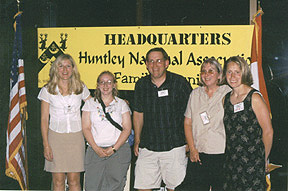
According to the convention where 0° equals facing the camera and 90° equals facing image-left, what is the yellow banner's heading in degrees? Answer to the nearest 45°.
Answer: approximately 0°

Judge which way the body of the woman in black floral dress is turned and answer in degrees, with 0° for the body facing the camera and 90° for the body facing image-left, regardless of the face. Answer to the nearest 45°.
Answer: approximately 45°

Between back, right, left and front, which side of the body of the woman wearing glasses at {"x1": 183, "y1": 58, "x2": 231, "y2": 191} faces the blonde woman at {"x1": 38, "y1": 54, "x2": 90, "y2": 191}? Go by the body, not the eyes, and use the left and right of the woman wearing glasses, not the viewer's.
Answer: right

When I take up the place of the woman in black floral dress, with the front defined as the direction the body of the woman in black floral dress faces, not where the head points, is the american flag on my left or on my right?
on my right

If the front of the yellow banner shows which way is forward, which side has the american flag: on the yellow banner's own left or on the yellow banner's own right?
on the yellow banner's own right

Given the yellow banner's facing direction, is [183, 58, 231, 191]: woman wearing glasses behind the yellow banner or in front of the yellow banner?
in front

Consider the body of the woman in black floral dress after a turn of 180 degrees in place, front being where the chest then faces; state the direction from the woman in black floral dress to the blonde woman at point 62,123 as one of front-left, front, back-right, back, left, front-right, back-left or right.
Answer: back-left

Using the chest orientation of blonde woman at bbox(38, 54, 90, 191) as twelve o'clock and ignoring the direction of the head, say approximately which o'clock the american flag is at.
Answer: The american flag is roughly at 5 o'clock from the blonde woman.

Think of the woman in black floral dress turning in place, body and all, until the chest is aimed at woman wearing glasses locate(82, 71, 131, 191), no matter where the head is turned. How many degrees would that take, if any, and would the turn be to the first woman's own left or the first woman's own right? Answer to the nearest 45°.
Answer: approximately 45° to the first woman's own right
